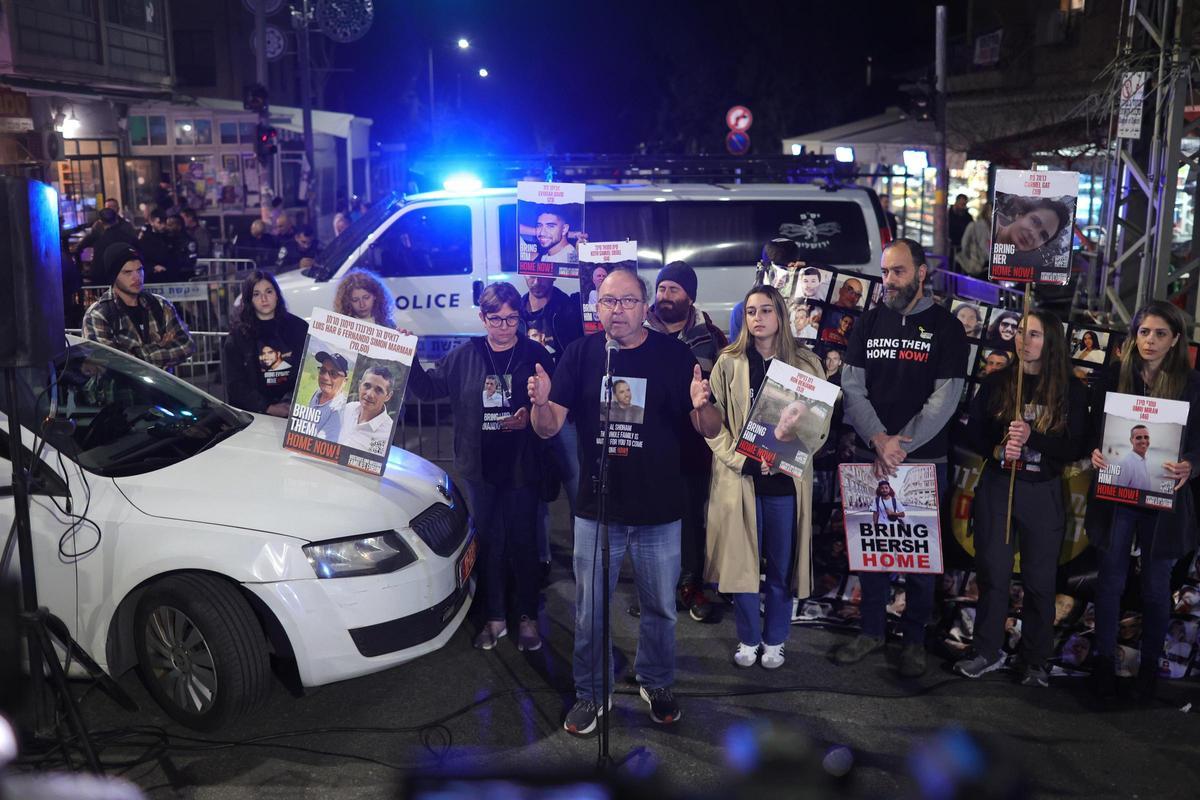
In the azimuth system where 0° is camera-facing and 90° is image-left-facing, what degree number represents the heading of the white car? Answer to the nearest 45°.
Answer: approximately 315°

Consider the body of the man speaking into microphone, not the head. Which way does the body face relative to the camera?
toward the camera

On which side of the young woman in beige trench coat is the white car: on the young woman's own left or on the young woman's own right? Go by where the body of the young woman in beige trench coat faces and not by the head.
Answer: on the young woman's own right

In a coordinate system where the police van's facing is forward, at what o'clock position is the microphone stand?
The microphone stand is roughly at 9 o'clock from the police van.

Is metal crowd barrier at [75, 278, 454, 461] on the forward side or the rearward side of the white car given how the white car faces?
on the rearward side

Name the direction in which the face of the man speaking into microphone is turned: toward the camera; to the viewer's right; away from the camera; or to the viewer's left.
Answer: toward the camera

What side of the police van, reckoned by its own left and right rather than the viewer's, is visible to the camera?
left

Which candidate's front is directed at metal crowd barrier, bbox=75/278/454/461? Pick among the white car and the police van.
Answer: the police van

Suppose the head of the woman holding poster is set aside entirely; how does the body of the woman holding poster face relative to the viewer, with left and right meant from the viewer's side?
facing the viewer

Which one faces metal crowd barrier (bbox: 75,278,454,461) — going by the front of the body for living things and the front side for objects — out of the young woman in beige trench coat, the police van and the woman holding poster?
the police van

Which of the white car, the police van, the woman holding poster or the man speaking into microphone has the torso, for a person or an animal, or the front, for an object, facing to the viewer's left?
the police van

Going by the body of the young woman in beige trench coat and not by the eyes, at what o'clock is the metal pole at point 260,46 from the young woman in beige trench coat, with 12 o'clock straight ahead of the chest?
The metal pole is roughly at 5 o'clock from the young woman in beige trench coat.

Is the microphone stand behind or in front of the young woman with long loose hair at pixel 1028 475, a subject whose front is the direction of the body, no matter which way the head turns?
in front

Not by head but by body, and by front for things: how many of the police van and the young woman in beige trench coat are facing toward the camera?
1

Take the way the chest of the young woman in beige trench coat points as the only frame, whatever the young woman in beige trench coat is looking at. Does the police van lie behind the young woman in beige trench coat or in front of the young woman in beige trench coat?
behind

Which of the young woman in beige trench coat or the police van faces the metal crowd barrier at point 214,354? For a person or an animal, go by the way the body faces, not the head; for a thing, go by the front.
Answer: the police van

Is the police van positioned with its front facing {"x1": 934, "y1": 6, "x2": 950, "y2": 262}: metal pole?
no

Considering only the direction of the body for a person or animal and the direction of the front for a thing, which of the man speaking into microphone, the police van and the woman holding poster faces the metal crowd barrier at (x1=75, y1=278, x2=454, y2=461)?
the police van

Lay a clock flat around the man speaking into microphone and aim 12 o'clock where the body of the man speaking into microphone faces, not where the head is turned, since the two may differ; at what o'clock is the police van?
The police van is roughly at 6 o'clock from the man speaking into microphone.
